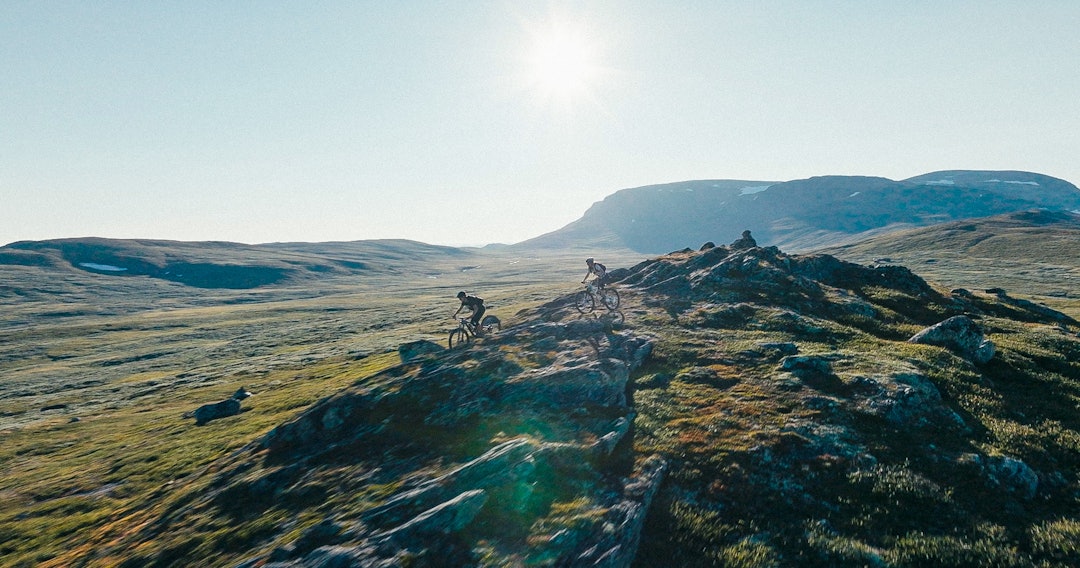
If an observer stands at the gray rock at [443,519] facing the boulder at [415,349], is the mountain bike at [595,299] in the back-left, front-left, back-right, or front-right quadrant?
front-right

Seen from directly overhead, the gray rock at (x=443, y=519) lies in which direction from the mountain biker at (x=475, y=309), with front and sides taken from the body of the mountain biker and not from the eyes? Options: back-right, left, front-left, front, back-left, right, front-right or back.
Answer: front-left

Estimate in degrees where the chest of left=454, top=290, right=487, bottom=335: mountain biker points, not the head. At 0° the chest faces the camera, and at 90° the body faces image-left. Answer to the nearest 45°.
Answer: approximately 45°

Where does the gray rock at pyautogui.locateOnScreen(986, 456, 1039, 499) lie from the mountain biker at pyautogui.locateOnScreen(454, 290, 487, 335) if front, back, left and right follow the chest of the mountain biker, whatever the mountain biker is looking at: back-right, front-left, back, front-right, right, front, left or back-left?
left
